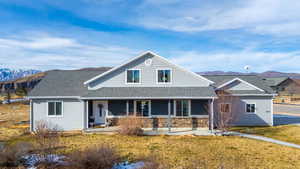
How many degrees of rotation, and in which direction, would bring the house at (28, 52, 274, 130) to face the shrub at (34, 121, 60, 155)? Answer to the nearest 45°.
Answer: approximately 45° to its right

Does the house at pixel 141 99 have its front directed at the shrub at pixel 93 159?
yes

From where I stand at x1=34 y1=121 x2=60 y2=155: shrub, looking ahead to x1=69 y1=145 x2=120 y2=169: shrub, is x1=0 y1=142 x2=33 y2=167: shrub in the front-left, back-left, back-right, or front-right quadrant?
front-right

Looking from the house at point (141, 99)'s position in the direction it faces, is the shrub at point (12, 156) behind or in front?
in front

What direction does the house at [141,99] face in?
toward the camera

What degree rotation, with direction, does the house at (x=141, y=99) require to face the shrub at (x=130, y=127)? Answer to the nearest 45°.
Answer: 0° — it already faces it
